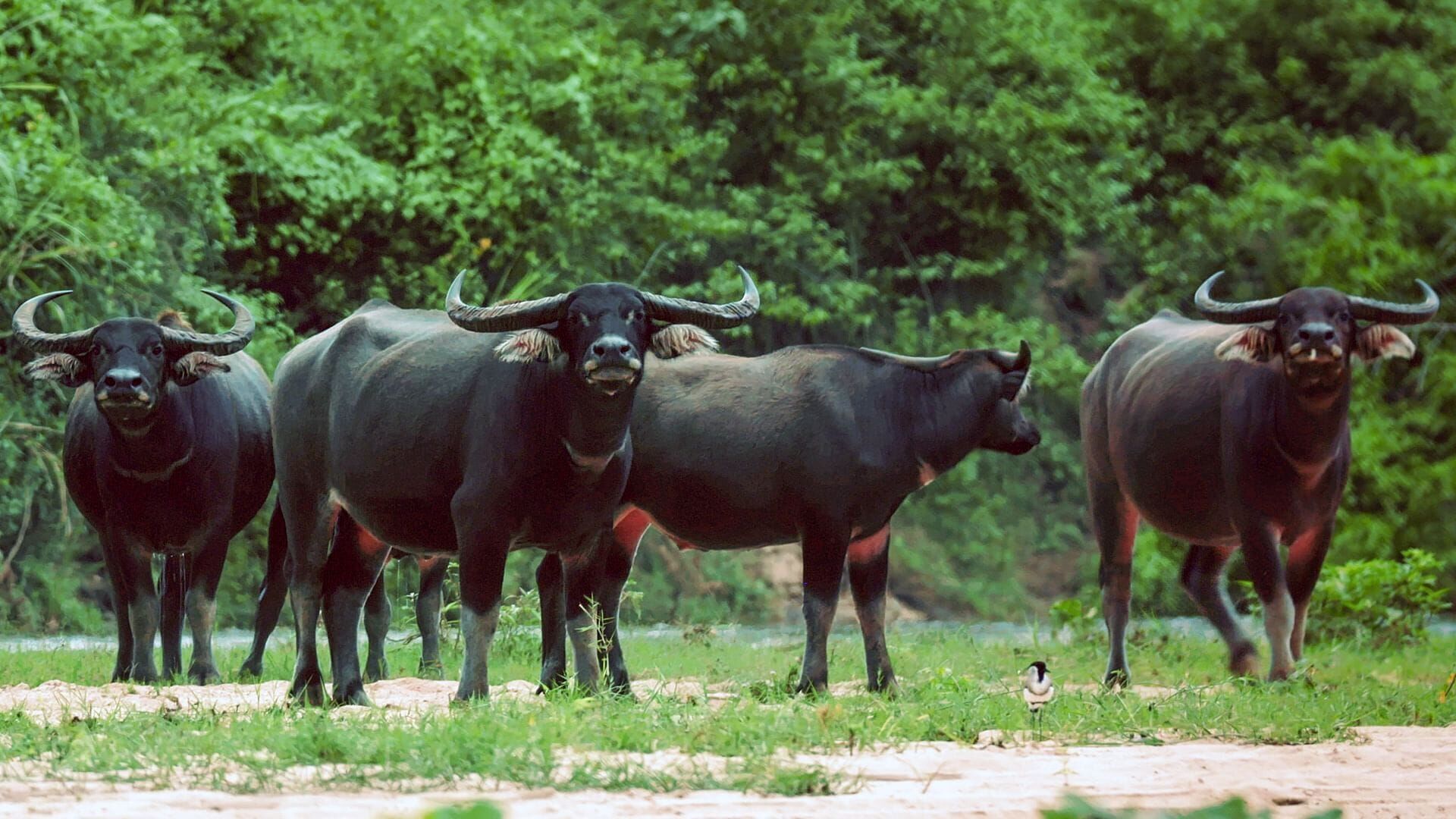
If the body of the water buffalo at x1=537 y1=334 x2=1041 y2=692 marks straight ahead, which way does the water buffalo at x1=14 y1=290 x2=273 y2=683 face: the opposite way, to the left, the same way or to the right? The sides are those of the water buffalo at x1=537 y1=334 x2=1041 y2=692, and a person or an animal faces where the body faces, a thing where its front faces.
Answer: to the right

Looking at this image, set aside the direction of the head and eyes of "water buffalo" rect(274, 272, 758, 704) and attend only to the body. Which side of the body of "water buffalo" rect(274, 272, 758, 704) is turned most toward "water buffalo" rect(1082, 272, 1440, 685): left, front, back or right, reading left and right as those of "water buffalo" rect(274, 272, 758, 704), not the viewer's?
left

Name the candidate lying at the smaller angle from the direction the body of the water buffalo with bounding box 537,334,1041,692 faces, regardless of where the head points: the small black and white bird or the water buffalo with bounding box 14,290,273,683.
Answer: the small black and white bird

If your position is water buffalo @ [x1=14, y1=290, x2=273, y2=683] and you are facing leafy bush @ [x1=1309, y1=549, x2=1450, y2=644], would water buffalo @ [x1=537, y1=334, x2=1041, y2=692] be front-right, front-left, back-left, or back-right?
front-right

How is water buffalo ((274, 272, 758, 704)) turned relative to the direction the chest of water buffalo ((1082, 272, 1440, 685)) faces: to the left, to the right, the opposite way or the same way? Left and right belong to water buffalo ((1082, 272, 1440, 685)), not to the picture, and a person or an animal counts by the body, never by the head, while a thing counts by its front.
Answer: the same way

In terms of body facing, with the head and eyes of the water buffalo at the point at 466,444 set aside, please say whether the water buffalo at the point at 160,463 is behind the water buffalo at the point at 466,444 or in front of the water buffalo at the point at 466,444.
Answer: behind

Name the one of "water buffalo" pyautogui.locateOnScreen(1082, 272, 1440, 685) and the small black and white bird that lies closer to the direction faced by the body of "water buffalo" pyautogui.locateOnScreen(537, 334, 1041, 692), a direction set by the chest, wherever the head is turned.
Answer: the water buffalo

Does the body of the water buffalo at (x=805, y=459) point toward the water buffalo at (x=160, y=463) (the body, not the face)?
no

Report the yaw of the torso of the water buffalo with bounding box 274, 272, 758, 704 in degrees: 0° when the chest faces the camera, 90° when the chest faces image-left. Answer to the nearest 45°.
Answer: approximately 315°

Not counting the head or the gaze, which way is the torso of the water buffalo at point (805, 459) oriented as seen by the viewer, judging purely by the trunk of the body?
to the viewer's right

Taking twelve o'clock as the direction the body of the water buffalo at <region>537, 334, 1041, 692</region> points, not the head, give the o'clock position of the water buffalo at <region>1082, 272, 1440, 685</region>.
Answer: the water buffalo at <region>1082, 272, 1440, 685</region> is roughly at 11 o'clock from the water buffalo at <region>537, 334, 1041, 692</region>.

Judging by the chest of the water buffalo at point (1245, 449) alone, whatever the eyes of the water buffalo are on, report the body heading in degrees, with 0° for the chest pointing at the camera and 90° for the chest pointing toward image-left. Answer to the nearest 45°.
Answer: approximately 315°

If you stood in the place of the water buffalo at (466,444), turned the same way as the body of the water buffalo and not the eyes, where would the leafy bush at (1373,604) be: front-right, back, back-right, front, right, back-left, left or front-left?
left

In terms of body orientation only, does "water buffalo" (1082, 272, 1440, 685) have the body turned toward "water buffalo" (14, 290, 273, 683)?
no

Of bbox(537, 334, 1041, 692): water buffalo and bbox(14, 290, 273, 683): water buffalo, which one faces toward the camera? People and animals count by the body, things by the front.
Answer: bbox(14, 290, 273, 683): water buffalo

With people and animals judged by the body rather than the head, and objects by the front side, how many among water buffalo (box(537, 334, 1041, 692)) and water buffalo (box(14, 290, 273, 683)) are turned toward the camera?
1

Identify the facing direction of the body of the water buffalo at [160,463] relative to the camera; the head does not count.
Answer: toward the camera

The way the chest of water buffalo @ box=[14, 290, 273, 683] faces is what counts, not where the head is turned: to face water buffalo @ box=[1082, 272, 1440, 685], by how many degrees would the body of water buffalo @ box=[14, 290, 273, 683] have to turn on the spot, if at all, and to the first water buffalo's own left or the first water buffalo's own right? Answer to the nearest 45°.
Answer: approximately 90° to the first water buffalo's own left

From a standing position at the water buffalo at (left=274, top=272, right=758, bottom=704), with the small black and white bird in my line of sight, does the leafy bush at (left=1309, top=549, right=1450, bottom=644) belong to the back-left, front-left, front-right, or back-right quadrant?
front-left

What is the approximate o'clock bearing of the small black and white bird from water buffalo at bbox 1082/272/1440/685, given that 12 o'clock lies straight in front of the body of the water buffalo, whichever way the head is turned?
The small black and white bird is roughly at 2 o'clock from the water buffalo.
